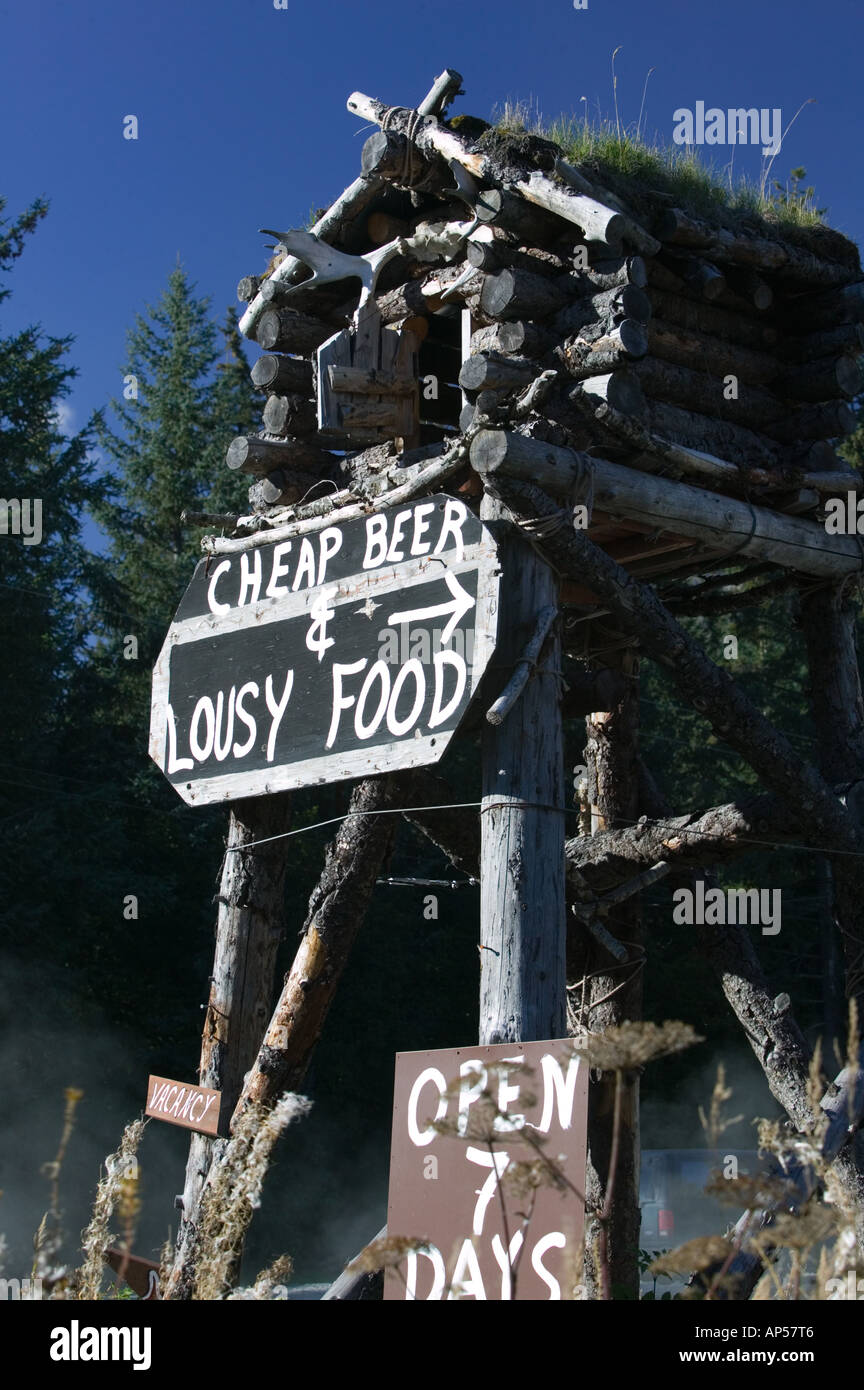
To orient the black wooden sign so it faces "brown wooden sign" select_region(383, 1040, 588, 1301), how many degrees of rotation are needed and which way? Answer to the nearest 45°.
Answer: approximately 45° to its left

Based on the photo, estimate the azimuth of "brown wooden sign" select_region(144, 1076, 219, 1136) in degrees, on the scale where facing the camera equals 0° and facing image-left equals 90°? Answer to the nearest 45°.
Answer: approximately 0°

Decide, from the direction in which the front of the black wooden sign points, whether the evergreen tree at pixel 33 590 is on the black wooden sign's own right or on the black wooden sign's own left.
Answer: on the black wooden sign's own right

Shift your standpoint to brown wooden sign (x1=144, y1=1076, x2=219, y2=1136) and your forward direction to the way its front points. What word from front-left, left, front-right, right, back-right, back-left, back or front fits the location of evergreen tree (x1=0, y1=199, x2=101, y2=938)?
back

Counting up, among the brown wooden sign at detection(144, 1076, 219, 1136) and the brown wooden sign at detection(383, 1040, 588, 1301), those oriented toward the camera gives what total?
2
